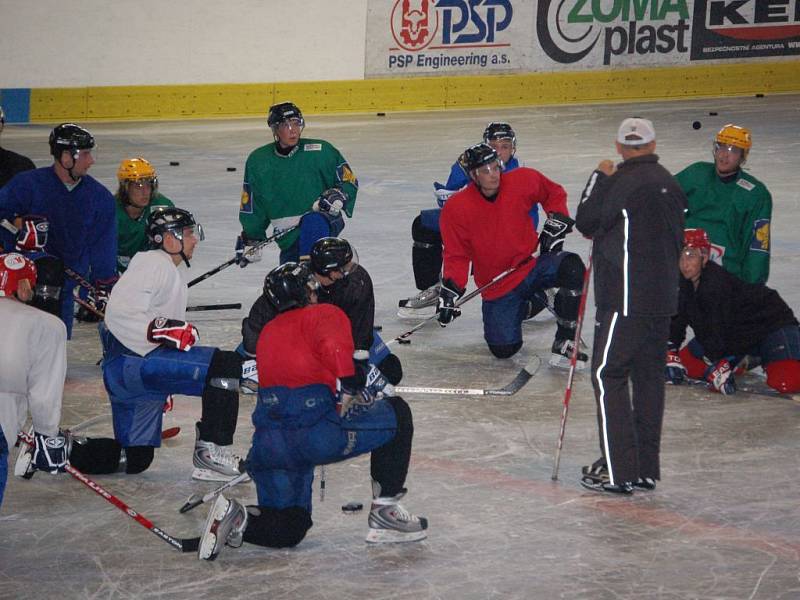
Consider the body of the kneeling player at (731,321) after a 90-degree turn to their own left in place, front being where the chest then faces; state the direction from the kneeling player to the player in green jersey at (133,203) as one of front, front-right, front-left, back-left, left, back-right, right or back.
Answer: back-right

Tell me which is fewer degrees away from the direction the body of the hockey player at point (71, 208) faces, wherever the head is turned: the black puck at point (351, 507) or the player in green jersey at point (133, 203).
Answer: the black puck

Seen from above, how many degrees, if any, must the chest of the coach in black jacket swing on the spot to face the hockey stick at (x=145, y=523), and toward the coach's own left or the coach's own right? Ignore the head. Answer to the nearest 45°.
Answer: approximately 90° to the coach's own left

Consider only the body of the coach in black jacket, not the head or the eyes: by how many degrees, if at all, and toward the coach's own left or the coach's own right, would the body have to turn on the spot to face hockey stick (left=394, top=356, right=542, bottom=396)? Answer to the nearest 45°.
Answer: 0° — they already face it

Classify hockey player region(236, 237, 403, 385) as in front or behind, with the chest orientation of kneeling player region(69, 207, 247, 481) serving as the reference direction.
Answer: in front

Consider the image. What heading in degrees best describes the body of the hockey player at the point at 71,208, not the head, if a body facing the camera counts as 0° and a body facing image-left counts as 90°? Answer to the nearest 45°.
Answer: approximately 315°

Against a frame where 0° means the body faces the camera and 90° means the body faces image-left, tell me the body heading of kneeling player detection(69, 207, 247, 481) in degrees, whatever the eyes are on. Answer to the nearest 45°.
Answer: approximately 270°

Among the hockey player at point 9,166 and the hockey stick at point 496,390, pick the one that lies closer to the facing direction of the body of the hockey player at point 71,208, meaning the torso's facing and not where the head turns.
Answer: the hockey stick

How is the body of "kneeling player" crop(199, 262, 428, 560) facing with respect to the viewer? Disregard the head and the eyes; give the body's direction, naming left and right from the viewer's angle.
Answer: facing away from the viewer and to the right of the viewer
